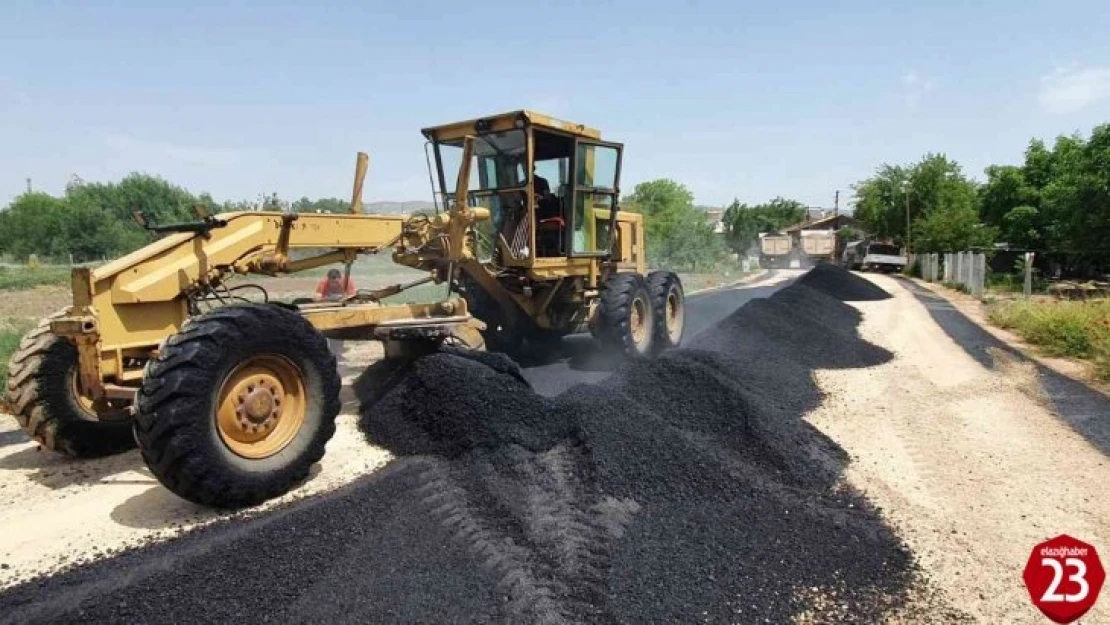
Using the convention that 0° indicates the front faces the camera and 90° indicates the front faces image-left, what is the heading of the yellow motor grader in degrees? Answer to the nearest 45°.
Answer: approximately 45°

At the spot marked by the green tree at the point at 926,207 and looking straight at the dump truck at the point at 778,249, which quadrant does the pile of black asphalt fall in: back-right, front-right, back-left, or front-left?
front-left

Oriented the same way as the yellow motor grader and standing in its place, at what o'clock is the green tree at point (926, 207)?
The green tree is roughly at 6 o'clock from the yellow motor grader.

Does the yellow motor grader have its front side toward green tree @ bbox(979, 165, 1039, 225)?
no

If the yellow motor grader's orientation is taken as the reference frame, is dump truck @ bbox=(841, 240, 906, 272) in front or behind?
behind

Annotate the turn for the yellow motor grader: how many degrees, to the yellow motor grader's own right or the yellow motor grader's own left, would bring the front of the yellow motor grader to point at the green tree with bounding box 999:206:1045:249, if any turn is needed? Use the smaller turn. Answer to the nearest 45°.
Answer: approximately 180°

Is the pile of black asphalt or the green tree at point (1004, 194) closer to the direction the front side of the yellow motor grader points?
the pile of black asphalt

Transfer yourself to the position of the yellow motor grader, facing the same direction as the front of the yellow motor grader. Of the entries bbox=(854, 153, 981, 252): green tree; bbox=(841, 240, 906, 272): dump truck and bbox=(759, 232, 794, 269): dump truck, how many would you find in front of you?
0

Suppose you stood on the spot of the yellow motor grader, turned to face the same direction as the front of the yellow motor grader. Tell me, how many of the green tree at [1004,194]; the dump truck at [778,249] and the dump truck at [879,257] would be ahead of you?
0

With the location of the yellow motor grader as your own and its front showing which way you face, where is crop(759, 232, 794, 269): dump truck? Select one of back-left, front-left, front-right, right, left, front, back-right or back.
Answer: back

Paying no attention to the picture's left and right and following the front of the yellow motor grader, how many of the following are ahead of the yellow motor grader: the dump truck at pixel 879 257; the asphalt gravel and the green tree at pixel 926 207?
0

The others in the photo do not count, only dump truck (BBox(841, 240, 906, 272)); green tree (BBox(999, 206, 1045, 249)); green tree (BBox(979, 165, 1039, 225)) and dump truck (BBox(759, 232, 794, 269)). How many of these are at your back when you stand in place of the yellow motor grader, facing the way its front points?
4

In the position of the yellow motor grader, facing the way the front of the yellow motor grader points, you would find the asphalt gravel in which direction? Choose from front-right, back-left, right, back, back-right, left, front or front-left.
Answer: back
